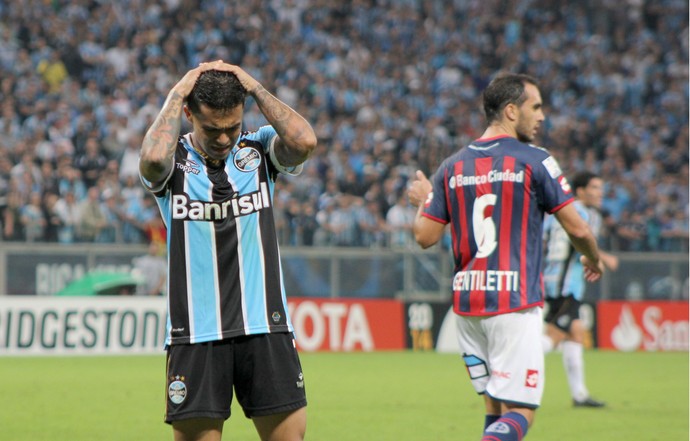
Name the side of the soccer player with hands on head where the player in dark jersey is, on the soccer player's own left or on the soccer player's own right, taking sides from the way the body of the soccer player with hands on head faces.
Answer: on the soccer player's own left

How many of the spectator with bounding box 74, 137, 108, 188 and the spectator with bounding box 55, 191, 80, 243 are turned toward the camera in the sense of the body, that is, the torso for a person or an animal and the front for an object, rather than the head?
2

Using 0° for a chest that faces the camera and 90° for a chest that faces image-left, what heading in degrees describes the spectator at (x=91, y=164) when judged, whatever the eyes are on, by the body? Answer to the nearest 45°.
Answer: approximately 0°

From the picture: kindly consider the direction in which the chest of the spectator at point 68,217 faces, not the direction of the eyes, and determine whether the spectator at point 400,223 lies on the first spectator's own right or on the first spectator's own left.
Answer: on the first spectator's own left

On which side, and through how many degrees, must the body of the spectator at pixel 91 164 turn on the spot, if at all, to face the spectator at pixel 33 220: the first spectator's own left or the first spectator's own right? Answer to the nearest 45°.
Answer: approximately 45° to the first spectator's own right

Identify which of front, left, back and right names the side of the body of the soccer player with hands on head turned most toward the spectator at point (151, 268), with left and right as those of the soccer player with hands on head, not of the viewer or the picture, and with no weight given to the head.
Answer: back

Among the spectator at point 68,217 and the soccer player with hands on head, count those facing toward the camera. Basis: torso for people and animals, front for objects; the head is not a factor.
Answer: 2

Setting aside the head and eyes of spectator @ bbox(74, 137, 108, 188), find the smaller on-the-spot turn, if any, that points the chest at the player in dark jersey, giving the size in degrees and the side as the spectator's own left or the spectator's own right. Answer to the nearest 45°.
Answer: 0° — they already face them

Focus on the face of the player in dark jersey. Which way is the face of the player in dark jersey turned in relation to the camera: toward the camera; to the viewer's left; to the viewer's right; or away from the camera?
to the viewer's right
